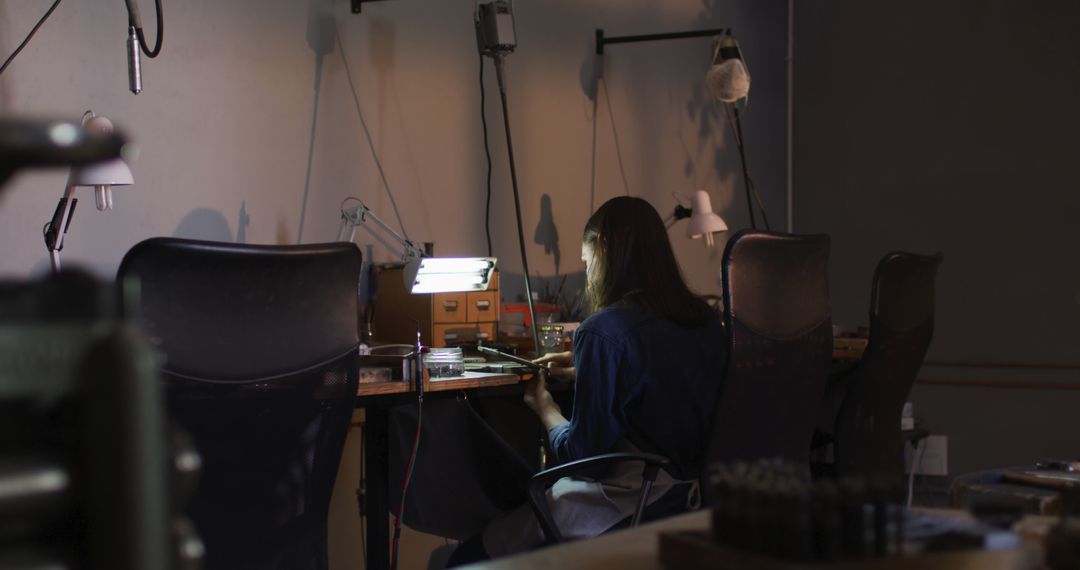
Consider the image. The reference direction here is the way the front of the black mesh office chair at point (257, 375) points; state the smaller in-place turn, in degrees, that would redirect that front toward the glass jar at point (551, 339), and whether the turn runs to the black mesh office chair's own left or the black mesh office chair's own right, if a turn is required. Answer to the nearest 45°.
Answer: approximately 45° to the black mesh office chair's own right

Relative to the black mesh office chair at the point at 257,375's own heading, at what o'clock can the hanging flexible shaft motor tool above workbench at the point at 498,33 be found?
The hanging flexible shaft motor tool above workbench is roughly at 1 o'clock from the black mesh office chair.

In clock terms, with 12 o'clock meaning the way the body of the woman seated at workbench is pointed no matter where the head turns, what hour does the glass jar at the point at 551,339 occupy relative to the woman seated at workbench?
The glass jar is roughly at 1 o'clock from the woman seated at workbench.

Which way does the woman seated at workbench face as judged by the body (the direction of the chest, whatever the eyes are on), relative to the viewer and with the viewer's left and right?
facing away from the viewer and to the left of the viewer

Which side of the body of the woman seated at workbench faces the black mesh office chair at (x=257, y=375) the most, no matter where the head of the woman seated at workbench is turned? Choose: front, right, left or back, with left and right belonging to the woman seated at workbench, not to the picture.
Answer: left

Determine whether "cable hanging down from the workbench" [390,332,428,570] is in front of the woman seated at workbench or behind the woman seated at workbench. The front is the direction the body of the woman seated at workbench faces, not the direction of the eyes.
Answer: in front

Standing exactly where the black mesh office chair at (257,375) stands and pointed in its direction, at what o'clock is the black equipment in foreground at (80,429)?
The black equipment in foreground is roughly at 6 o'clock from the black mesh office chair.

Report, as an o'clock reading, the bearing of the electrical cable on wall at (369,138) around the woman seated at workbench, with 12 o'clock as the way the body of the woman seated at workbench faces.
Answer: The electrical cable on wall is roughly at 12 o'clock from the woman seated at workbench.

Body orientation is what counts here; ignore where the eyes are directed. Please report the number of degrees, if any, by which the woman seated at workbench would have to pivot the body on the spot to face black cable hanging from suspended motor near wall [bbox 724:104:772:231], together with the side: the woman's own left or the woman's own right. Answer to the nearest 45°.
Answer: approximately 45° to the woman's own right

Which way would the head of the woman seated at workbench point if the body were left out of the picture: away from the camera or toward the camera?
away from the camera

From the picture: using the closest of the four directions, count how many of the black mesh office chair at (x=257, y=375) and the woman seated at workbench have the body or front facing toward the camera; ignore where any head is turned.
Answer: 0

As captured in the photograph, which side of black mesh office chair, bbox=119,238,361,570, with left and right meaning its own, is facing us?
back

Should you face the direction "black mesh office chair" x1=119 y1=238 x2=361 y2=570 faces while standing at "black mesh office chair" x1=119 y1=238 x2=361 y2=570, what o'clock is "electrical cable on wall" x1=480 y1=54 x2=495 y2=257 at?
The electrical cable on wall is roughly at 1 o'clock from the black mesh office chair.

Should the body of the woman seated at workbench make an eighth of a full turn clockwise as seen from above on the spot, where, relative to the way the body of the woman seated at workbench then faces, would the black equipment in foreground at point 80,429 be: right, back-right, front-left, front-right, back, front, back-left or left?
back
